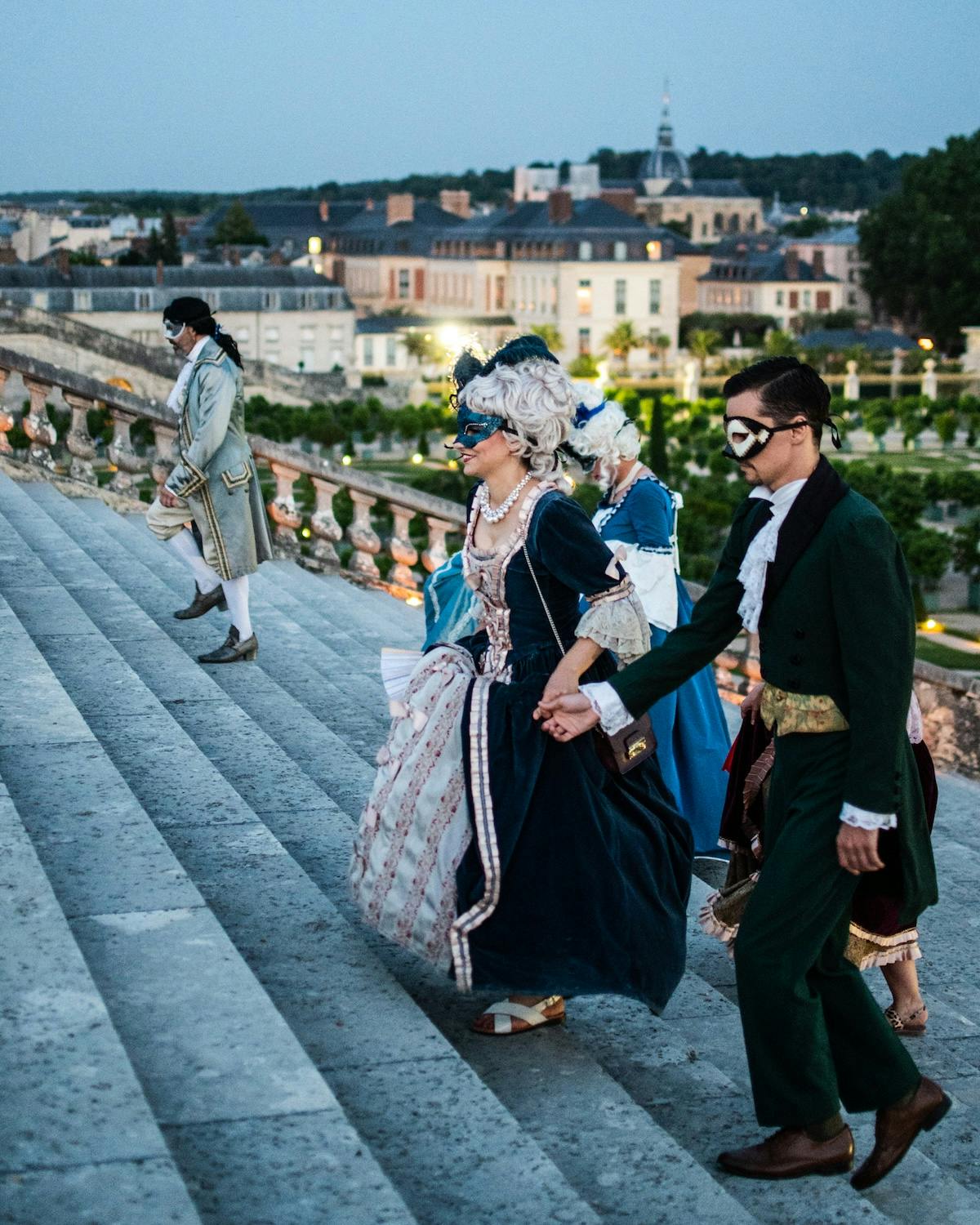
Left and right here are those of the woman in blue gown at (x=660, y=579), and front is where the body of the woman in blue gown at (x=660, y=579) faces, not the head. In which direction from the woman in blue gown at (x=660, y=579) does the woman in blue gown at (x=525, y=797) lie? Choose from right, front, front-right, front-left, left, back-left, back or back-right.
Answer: left

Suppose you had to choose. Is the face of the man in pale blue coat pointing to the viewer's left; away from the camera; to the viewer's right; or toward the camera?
to the viewer's left

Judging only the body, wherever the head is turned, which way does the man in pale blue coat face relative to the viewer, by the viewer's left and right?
facing to the left of the viewer

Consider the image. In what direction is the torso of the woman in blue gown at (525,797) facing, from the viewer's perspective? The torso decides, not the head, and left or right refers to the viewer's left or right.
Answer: facing the viewer and to the left of the viewer

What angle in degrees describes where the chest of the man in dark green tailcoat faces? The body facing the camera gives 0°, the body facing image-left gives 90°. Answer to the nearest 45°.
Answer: approximately 90°

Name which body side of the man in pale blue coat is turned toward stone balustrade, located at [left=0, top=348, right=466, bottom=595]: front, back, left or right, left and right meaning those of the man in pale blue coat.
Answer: right

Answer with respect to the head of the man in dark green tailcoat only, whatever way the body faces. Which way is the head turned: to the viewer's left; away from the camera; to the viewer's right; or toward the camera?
to the viewer's left

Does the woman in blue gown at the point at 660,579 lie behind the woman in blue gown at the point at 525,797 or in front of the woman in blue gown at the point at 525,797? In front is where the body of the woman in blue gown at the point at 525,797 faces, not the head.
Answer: behind

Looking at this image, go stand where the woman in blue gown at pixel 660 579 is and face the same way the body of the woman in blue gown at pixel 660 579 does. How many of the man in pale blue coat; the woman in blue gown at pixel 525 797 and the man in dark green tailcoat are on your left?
2
